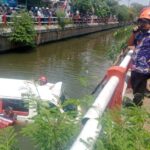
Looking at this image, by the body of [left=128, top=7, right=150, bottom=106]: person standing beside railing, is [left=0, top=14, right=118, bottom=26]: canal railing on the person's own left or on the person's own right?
on the person's own right

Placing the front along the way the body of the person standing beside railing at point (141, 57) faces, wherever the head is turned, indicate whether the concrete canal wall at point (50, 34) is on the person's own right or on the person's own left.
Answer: on the person's own right

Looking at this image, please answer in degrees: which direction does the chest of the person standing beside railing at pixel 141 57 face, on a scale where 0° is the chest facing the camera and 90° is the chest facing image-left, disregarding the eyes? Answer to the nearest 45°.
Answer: approximately 45°
